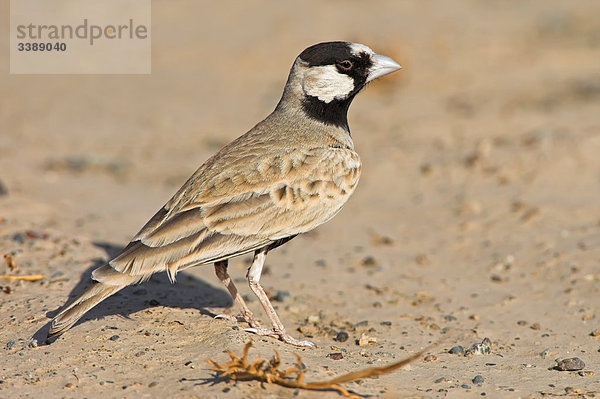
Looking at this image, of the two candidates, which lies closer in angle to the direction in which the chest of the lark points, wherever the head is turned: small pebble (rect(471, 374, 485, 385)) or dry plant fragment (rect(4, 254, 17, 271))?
the small pebble

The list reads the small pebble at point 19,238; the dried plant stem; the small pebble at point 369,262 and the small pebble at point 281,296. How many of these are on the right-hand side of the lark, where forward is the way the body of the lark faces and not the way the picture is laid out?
1

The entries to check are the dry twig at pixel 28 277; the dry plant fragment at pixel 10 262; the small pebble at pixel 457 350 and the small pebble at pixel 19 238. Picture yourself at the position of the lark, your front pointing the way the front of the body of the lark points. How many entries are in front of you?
1

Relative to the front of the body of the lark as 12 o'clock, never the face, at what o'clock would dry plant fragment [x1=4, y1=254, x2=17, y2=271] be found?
The dry plant fragment is roughly at 7 o'clock from the lark.

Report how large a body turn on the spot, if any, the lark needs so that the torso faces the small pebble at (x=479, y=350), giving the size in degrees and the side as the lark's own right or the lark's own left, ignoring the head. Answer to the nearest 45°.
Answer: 0° — it already faces it

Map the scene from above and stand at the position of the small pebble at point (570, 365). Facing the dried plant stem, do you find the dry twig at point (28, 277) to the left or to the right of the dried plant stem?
right

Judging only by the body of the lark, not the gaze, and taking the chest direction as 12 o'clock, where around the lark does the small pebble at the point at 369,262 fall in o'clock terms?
The small pebble is roughly at 10 o'clock from the lark.

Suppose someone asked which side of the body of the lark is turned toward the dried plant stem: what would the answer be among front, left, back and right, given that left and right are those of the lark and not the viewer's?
right

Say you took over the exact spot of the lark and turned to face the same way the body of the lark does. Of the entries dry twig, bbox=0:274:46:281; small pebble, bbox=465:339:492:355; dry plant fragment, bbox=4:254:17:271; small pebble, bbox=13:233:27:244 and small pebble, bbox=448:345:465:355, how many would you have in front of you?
2

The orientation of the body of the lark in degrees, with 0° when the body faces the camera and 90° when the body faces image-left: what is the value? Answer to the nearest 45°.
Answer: approximately 270°

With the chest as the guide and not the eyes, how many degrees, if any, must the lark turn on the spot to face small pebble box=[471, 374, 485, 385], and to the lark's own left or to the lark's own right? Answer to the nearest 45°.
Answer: approximately 45° to the lark's own right

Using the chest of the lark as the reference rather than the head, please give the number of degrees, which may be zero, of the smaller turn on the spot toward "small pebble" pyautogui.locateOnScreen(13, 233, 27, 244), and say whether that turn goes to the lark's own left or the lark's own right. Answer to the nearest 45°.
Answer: approximately 135° to the lark's own left
